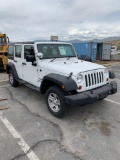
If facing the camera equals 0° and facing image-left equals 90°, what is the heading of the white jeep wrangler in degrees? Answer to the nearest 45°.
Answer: approximately 315°
